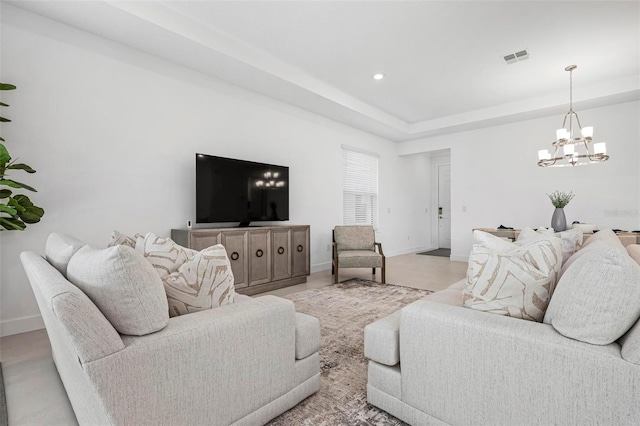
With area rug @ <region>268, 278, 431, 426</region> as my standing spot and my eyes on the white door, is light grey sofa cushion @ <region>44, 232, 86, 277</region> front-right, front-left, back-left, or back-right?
back-left

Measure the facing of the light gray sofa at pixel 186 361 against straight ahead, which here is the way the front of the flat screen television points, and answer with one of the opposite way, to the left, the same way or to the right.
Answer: to the left

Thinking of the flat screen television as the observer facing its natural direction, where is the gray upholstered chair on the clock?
The gray upholstered chair is roughly at 10 o'clock from the flat screen television.

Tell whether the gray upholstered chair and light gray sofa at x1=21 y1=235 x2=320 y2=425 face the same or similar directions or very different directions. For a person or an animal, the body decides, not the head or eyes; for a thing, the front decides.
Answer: very different directions

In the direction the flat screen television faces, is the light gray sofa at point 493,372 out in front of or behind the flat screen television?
in front

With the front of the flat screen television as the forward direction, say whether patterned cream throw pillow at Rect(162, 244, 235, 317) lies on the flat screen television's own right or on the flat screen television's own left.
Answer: on the flat screen television's own right

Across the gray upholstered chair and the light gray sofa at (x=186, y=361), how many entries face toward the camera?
1

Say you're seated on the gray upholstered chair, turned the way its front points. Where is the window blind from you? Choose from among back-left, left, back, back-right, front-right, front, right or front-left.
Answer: back

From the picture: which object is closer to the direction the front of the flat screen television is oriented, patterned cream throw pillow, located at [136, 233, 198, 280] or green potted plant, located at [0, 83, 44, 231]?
the patterned cream throw pillow

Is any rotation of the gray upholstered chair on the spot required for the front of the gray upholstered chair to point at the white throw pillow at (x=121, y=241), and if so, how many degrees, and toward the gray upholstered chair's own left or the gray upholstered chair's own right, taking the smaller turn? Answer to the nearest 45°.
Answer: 0° — it already faces it

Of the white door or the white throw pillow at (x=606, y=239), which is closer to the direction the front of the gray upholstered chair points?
the white throw pillow

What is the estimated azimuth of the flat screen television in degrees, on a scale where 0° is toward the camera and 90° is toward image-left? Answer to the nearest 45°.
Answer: approximately 315°

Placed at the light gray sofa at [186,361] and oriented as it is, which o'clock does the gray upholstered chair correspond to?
The gray upholstered chair is roughly at 12 o'clock from the light gray sofa.
